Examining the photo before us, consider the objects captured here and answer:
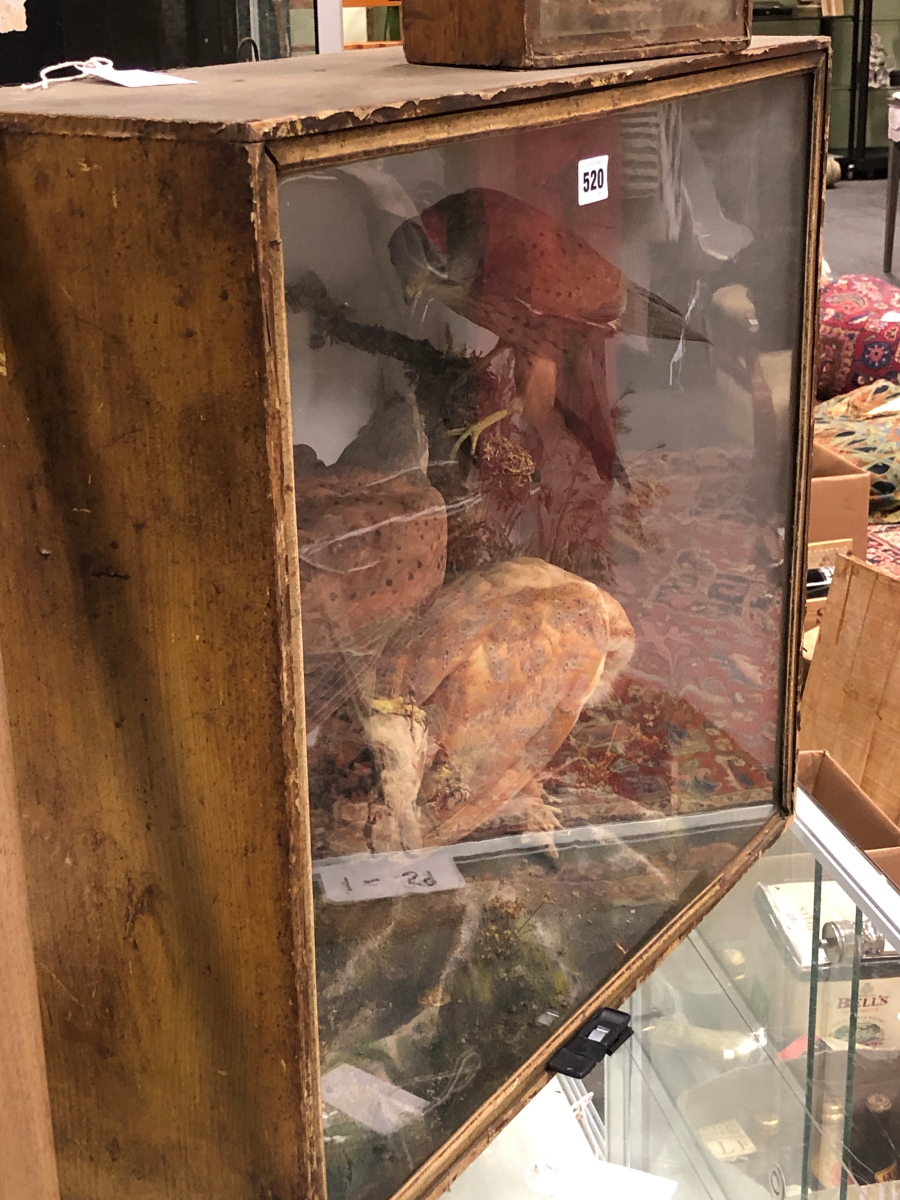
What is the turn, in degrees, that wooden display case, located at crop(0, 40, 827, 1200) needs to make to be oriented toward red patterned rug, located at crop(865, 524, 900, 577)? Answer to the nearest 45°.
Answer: approximately 90° to its left

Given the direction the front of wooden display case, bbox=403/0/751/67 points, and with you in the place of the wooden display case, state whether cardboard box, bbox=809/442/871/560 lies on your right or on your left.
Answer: on your left

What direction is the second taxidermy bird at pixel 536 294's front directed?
to the viewer's left

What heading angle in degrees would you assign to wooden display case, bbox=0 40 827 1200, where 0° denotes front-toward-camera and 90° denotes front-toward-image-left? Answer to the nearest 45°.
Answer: approximately 315°

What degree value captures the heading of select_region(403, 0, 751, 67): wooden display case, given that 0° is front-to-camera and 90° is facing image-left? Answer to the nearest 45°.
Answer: approximately 315°

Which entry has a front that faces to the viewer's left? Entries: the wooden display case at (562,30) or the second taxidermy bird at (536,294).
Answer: the second taxidermy bird
